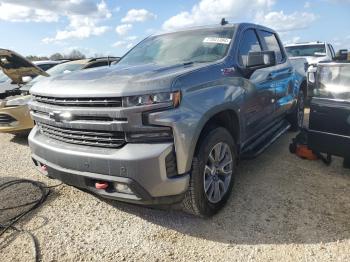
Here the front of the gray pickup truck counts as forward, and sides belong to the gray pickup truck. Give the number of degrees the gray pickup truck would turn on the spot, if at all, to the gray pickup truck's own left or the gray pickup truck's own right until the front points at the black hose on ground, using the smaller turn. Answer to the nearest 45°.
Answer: approximately 45° to the gray pickup truck's own right

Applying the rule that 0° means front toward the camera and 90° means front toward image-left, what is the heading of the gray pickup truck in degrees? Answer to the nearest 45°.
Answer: approximately 45°
